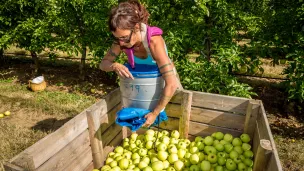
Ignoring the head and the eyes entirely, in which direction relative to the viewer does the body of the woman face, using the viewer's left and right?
facing the viewer and to the left of the viewer
